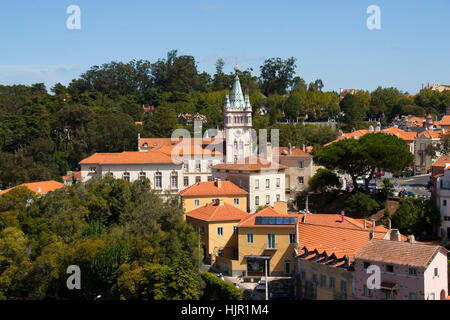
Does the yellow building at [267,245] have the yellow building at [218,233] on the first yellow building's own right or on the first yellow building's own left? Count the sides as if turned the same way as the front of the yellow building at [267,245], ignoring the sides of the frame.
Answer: on the first yellow building's own right

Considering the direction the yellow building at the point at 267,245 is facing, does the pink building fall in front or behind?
in front

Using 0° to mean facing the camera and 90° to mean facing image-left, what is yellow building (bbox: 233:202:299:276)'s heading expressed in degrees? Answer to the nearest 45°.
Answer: approximately 0°

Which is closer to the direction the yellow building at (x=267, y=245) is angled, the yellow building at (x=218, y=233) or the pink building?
the pink building
